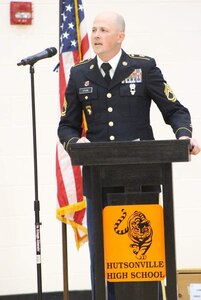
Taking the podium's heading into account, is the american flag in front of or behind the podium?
behind

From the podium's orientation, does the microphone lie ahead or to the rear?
to the rear

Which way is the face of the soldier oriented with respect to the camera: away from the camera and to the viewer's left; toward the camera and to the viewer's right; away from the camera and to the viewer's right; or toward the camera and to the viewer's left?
toward the camera and to the viewer's left

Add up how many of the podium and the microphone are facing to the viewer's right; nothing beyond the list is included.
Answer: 1

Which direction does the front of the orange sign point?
toward the camera

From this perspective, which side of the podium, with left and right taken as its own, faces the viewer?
front

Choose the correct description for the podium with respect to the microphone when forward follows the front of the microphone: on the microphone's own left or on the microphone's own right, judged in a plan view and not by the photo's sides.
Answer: on the microphone's own right

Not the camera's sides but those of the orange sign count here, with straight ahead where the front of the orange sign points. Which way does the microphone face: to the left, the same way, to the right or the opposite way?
to the left

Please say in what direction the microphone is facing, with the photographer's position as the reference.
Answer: facing to the right of the viewer

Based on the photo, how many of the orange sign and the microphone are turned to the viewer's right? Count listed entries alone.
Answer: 1

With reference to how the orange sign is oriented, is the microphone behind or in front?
behind

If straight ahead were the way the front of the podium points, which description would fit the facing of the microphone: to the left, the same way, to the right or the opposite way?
to the left
